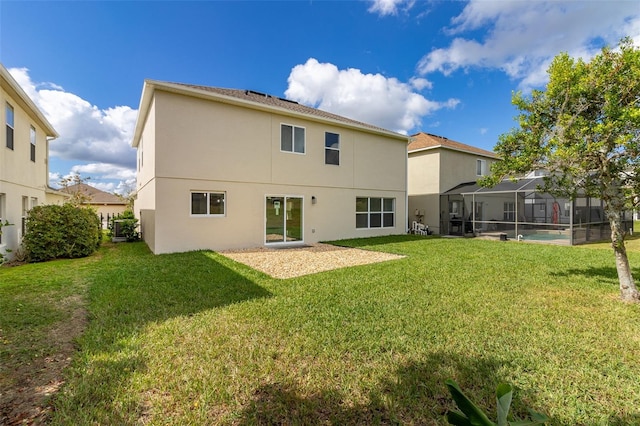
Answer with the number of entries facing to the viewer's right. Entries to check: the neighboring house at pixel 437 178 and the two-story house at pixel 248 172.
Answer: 0

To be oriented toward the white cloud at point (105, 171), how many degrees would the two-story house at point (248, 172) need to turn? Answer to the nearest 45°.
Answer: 0° — it already faces it

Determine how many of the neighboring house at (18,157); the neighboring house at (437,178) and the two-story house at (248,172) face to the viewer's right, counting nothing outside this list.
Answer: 0

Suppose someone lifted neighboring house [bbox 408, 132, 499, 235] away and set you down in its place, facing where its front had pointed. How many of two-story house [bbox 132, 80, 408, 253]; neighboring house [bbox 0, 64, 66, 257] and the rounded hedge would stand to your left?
3

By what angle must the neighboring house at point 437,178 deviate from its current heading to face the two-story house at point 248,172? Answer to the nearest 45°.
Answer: approximately 90° to its left

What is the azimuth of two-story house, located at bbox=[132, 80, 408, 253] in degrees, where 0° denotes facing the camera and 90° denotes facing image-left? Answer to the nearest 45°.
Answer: approximately 135°

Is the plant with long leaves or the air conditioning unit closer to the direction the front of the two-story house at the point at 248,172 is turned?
the air conditioning unit

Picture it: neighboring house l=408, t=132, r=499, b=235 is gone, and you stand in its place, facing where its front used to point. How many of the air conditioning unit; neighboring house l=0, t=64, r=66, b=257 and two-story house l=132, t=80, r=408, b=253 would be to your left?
3

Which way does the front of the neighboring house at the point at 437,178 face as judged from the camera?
facing away from the viewer and to the left of the viewer

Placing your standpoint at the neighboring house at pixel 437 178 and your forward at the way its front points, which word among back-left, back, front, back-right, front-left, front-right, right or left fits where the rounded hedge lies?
left
